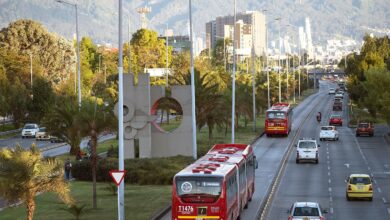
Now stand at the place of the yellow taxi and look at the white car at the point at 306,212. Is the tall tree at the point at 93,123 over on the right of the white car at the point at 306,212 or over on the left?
right

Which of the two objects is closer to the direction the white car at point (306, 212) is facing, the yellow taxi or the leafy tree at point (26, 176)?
the yellow taxi

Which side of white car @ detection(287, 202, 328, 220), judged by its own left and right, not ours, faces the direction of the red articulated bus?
left

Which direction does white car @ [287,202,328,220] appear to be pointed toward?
away from the camera

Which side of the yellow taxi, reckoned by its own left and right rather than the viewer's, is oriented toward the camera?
back

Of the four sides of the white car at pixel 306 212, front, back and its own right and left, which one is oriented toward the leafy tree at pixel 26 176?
left

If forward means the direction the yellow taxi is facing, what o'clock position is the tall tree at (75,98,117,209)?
The tall tree is roughly at 8 o'clock from the yellow taxi.

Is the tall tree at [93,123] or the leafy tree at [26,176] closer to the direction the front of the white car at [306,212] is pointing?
the tall tree

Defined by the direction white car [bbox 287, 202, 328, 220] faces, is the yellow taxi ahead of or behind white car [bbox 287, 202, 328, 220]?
ahead

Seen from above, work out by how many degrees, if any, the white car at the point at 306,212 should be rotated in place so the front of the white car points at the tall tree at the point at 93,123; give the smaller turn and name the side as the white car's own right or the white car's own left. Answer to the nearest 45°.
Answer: approximately 45° to the white car's own left
